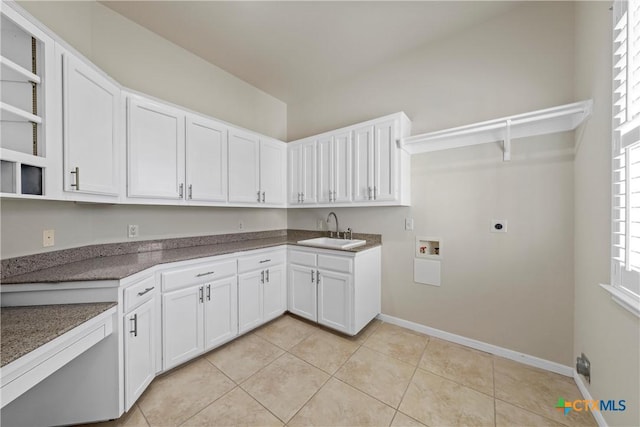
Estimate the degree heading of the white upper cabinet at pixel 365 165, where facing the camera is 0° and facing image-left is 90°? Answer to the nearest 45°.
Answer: approximately 45°

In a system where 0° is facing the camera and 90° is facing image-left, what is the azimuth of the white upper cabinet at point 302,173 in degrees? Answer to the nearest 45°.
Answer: approximately 45°

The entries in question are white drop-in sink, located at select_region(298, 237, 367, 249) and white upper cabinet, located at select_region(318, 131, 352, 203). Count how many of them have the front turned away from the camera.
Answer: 0

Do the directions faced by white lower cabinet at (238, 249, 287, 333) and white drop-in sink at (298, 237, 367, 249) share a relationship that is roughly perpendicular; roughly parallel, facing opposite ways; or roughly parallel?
roughly perpendicular

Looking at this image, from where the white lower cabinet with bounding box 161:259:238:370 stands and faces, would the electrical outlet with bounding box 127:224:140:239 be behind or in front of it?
behind

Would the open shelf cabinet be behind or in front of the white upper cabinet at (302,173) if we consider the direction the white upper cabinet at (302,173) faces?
in front

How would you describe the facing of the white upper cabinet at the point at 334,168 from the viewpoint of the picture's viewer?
facing the viewer and to the left of the viewer

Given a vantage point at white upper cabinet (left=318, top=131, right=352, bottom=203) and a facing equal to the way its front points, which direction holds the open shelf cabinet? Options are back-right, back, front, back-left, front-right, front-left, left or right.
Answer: front

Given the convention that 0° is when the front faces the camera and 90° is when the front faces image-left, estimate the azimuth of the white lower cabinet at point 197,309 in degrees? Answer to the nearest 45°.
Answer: approximately 315°

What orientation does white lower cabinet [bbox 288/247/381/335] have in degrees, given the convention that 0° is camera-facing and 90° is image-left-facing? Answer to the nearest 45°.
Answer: approximately 45°

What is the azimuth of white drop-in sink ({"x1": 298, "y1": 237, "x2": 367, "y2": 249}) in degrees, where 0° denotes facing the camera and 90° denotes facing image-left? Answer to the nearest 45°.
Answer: approximately 45°

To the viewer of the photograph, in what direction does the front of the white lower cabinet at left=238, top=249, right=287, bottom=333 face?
facing the viewer and to the right of the viewer

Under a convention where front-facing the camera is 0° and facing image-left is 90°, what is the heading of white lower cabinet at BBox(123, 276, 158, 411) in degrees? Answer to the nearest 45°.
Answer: approximately 315°
